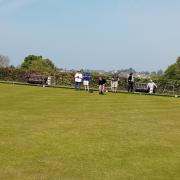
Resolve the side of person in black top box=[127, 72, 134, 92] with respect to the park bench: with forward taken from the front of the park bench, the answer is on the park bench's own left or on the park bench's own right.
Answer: on the park bench's own left

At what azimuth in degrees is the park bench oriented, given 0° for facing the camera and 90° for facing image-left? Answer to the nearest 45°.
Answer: approximately 0°

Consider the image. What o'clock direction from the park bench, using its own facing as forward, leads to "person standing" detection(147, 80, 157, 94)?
The person standing is roughly at 10 o'clock from the park bench.
